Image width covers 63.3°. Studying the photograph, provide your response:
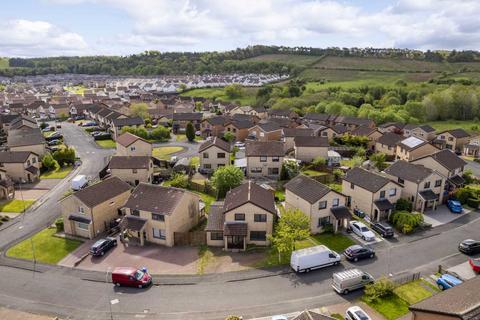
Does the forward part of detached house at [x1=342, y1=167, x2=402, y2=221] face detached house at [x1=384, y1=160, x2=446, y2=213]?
no

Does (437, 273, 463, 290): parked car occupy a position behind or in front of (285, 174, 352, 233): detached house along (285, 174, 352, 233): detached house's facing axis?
in front

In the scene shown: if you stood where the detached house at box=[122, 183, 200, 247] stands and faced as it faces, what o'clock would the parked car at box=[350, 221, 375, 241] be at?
The parked car is roughly at 8 o'clock from the detached house.

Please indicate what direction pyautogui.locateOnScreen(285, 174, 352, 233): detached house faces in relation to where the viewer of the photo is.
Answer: facing the viewer and to the right of the viewer

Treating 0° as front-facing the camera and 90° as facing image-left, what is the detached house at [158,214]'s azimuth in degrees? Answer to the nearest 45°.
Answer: approximately 45°

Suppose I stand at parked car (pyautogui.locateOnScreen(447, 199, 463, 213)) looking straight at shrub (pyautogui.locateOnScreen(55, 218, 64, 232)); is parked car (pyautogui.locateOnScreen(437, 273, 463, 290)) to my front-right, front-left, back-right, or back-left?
front-left

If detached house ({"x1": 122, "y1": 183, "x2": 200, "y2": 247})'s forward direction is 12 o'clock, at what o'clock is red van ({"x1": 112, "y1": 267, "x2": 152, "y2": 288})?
The red van is roughly at 11 o'clock from the detached house.

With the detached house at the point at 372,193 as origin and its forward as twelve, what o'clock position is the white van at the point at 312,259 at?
The white van is roughly at 2 o'clock from the detached house.

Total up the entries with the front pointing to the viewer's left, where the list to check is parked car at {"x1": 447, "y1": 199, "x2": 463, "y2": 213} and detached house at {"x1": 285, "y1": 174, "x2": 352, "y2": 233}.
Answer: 0

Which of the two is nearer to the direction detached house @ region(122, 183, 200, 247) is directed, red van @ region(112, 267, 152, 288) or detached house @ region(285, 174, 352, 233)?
the red van

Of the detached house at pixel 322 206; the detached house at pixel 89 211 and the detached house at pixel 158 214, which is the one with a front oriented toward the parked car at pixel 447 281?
the detached house at pixel 322 206

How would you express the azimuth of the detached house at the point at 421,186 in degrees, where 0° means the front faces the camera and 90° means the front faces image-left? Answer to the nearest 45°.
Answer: approximately 315°

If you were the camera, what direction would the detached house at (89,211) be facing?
facing the viewer and to the left of the viewer

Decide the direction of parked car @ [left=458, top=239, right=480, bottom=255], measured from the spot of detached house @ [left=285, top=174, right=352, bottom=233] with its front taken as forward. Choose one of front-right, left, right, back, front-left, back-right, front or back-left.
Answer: front-left

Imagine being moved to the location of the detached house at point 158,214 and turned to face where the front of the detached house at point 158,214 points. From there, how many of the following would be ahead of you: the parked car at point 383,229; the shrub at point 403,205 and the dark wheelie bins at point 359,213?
0

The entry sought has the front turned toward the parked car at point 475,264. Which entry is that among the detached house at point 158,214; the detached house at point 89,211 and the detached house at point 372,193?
the detached house at point 372,193
